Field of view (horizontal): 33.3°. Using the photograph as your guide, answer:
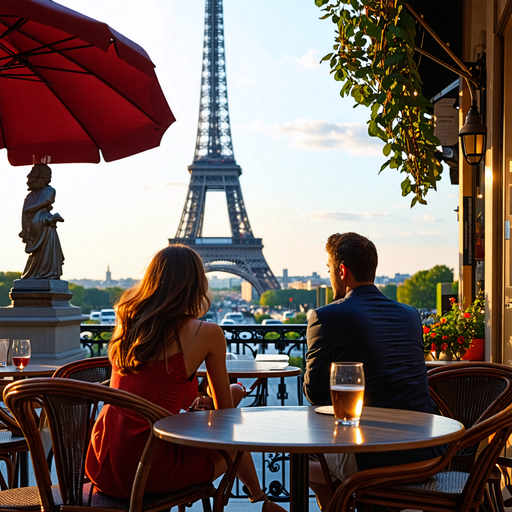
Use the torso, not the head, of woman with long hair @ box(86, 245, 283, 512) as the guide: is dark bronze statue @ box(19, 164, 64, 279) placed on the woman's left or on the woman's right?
on the woman's left

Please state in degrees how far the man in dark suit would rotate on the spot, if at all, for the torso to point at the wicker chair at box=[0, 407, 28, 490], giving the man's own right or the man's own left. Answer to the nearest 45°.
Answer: approximately 45° to the man's own left

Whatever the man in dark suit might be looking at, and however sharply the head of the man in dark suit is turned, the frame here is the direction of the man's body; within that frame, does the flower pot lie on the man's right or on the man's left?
on the man's right

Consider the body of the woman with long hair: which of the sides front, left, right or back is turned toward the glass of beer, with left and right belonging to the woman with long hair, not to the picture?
right

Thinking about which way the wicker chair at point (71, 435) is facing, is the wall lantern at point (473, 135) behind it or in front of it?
in front

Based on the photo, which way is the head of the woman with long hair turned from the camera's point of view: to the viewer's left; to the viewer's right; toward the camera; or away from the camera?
away from the camera

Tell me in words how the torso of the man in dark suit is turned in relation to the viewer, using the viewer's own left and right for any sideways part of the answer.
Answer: facing away from the viewer and to the left of the viewer

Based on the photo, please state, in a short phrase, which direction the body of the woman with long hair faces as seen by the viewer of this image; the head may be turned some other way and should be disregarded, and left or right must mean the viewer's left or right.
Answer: facing away from the viewer and to the right of the viewer

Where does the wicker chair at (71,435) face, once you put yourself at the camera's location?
facing away from the viewer and to the right of the viewer

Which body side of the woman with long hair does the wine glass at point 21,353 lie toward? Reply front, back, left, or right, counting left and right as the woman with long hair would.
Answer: left

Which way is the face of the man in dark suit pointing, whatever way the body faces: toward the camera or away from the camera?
away from the camera

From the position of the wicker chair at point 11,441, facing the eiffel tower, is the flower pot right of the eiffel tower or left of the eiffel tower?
right
